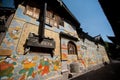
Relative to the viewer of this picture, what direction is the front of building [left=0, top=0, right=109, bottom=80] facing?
facing the viewer and to the right of the viewer
